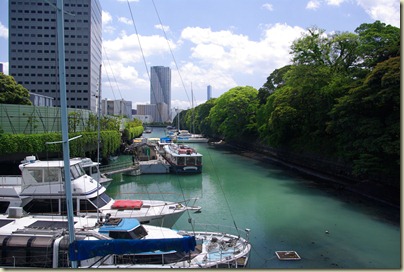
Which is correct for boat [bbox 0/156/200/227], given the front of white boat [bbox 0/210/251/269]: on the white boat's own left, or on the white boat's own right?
on the white boat's own left

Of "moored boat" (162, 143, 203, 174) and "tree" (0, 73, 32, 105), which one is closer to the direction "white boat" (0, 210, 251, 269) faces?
the moored boat

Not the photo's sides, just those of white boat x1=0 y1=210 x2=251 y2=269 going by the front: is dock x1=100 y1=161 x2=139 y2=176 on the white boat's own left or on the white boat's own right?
on the white boat's own left

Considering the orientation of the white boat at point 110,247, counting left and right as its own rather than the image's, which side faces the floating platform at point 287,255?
front

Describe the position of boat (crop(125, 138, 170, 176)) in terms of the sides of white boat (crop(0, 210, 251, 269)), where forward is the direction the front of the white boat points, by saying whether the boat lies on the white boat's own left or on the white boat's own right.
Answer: on the white boat's own left

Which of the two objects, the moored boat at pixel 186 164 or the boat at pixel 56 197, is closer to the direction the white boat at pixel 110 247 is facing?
the moored boat

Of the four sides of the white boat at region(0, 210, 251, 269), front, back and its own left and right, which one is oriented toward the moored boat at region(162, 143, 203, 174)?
left

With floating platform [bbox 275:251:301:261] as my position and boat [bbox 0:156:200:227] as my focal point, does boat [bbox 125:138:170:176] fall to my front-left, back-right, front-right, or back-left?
front-right

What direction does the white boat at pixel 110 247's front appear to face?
to the viewer's right

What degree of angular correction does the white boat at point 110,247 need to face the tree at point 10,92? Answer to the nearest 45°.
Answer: approximately 90° to its left

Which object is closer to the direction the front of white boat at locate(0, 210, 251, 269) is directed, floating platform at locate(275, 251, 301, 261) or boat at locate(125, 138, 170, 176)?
the floating platform
